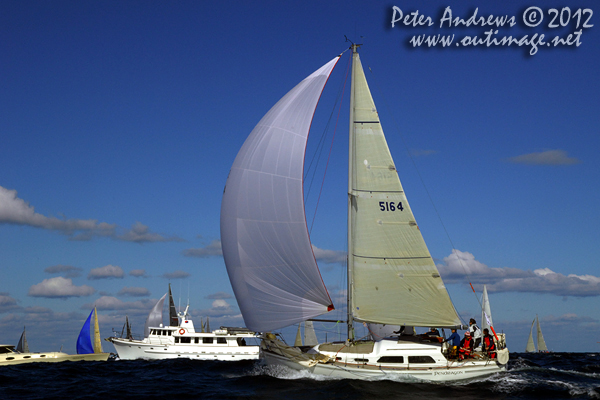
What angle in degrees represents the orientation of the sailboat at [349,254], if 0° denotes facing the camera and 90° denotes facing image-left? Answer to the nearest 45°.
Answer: approximately 90°

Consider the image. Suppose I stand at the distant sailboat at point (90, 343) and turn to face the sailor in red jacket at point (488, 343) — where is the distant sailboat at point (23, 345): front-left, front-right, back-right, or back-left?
back-right

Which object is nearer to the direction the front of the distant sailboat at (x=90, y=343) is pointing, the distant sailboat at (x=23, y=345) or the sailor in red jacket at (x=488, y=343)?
the distant sailboat

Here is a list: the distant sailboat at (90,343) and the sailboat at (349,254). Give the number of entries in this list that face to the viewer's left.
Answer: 2

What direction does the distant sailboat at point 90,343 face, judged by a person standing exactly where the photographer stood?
facing to the left of the viewer

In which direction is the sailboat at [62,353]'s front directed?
to the viewer's right

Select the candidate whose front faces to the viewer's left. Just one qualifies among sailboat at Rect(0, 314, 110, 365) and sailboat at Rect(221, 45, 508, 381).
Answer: sailboat at Rect(221, 45, 508, 381)
